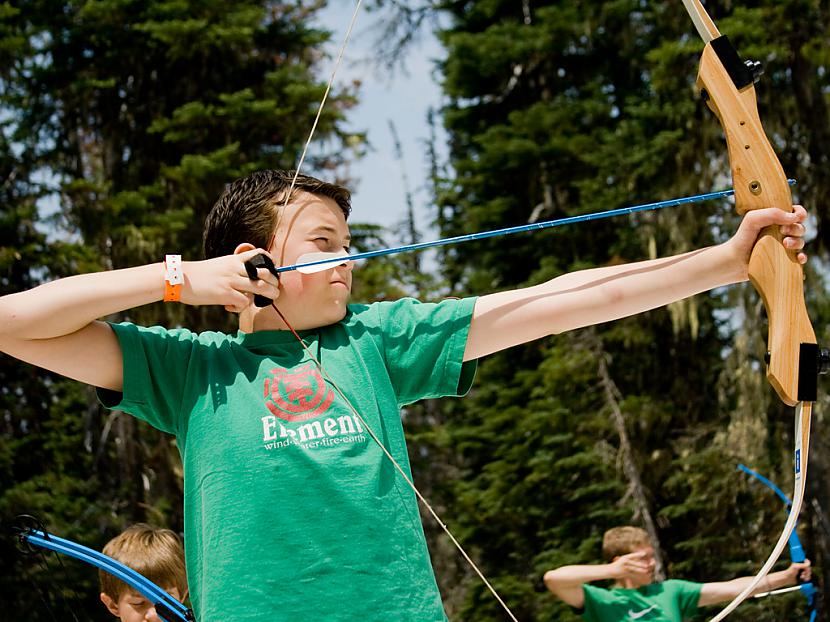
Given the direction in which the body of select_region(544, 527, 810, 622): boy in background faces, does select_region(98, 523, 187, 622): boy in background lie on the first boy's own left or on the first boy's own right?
on the first boy's own right

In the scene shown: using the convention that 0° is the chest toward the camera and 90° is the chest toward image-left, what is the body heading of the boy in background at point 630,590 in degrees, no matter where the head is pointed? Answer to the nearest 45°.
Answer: approximately 315°
